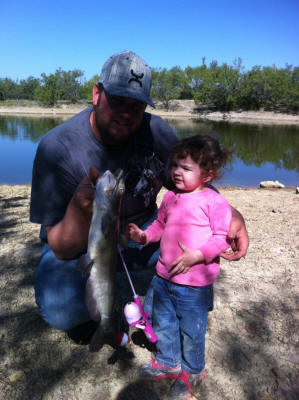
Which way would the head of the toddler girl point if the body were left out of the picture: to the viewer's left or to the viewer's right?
to the viewer's left

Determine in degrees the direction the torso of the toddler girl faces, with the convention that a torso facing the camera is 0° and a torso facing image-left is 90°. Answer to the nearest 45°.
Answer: approximately 45°
